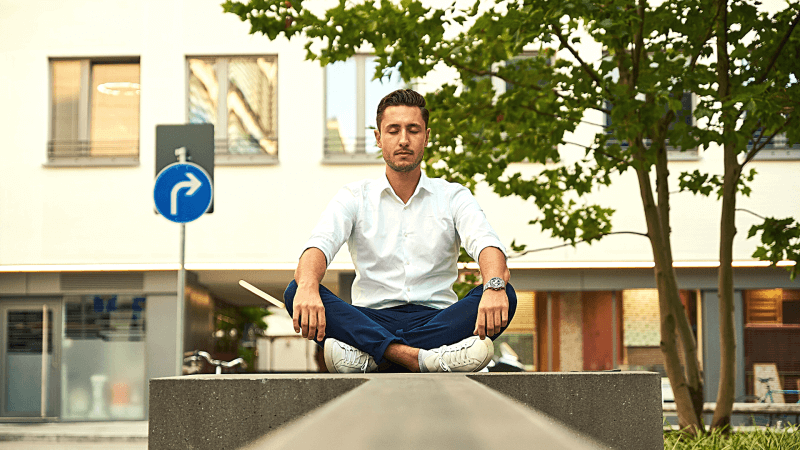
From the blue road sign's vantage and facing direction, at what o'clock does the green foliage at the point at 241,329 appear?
The green foliage is roughly at 6 o'clock from the blue road sign.

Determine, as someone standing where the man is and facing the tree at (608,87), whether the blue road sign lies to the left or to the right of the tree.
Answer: left

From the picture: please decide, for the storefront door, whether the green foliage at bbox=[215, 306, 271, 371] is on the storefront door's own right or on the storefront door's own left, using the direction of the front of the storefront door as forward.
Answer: on the storefront door's own left

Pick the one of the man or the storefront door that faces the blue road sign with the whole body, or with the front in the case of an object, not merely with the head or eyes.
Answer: the storefront door

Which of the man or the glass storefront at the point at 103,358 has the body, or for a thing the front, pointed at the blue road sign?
the glass storefront

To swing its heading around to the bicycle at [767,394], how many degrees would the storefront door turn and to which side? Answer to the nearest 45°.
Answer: approximately 45° to its left

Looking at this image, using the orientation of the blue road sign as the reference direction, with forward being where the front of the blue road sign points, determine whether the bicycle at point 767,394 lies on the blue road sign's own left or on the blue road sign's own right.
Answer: on the blue road sign's own left

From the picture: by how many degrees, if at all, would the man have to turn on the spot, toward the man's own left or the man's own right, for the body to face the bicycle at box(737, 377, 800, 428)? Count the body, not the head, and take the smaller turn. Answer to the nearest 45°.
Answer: approximately 135° to the man's own left

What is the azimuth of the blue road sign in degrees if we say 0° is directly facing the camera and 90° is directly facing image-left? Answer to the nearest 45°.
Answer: approximately 0°

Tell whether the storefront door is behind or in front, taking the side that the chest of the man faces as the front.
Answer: behind

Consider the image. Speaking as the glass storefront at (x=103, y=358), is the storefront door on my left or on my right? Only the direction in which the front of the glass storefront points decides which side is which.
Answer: on my right
